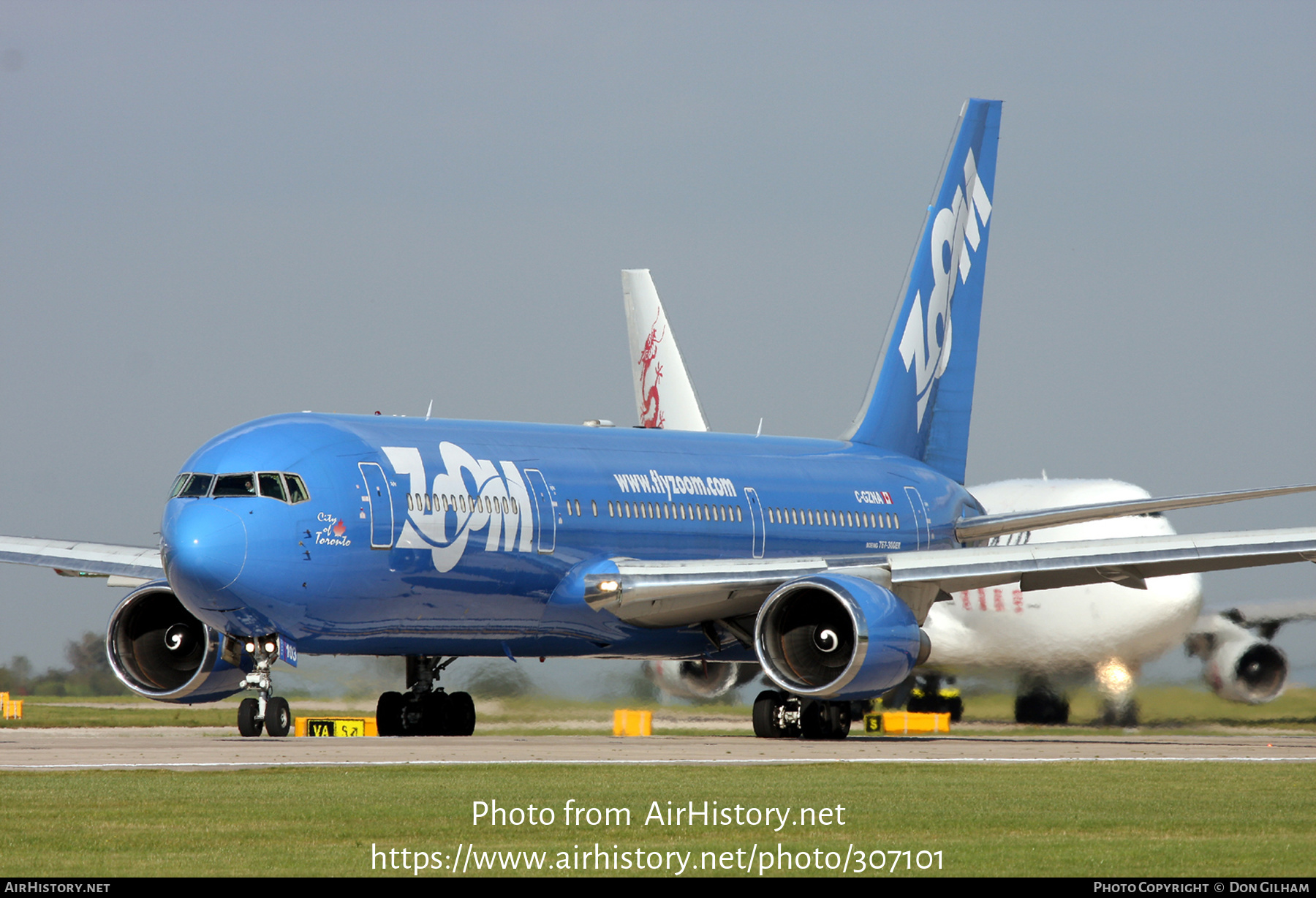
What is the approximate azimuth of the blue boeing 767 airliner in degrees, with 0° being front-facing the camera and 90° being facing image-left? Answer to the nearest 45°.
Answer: approximately 45°

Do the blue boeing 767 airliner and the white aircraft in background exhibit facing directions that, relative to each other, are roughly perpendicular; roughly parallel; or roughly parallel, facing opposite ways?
roughly perpendicular

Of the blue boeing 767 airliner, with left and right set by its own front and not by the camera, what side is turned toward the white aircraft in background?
back

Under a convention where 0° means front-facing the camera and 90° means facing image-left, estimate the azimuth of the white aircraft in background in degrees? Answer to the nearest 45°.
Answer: approximately 315°

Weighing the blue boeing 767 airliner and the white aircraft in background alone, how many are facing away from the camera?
0
